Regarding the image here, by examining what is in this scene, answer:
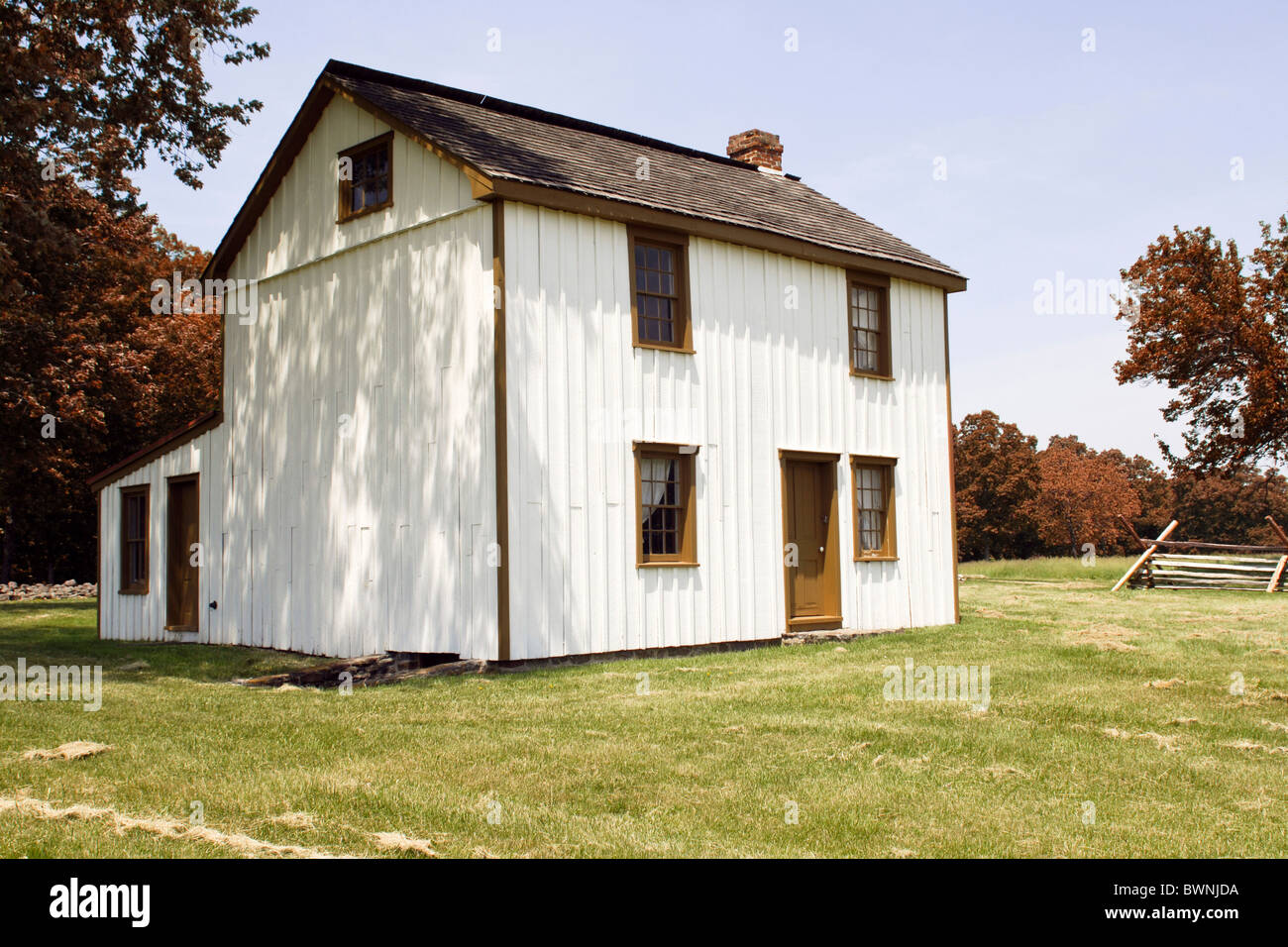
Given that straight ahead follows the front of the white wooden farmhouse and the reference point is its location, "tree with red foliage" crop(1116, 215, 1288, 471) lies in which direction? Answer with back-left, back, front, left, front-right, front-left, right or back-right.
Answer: left

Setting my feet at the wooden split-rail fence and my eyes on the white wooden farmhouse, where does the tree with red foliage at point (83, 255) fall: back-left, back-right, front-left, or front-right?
front-right

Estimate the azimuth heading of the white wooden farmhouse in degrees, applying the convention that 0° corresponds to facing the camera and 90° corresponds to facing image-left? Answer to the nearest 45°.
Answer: approximately 315°

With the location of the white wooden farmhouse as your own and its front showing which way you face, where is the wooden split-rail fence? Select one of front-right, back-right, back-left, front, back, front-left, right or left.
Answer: left

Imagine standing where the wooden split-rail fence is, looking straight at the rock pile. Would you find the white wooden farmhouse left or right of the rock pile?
left

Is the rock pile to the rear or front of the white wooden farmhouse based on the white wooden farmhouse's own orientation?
to the rear

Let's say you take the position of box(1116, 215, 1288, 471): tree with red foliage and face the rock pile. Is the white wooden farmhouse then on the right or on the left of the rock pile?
left

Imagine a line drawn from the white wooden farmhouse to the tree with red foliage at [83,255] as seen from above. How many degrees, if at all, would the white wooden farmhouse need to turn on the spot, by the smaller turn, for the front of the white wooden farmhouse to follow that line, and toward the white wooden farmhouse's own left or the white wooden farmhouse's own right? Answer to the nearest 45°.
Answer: approximately 180°

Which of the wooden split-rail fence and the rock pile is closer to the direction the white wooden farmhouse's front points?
the wooden split-rail fence
